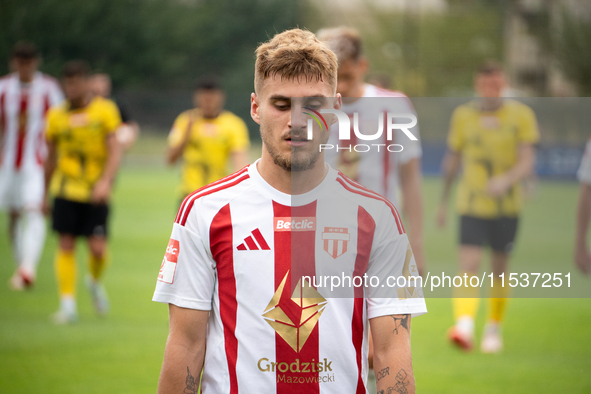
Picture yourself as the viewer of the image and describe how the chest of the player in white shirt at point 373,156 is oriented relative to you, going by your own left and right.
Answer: facing the viewer and to the left of the viewer

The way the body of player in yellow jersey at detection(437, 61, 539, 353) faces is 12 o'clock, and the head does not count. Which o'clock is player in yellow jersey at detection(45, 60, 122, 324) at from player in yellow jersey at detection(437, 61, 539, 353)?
player in yellow jersey at detection(45, 60, 122, 324) is roughly at 3 o'clock from player in yellow jersey at detection(437, 61, 539, 353).

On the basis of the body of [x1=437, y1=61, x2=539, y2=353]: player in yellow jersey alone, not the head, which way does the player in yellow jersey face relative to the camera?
toward the camera

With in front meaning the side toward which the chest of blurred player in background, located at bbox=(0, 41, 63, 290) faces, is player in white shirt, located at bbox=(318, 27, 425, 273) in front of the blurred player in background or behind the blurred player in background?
in front

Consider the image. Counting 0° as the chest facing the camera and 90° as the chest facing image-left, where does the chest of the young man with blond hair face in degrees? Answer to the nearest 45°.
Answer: approximately 0°

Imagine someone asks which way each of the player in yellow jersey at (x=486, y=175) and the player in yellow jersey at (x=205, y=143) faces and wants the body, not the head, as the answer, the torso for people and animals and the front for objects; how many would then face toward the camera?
2

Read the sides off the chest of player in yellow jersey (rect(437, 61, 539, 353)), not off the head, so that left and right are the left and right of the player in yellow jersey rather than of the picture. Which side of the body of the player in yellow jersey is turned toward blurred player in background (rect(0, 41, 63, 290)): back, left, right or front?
right
